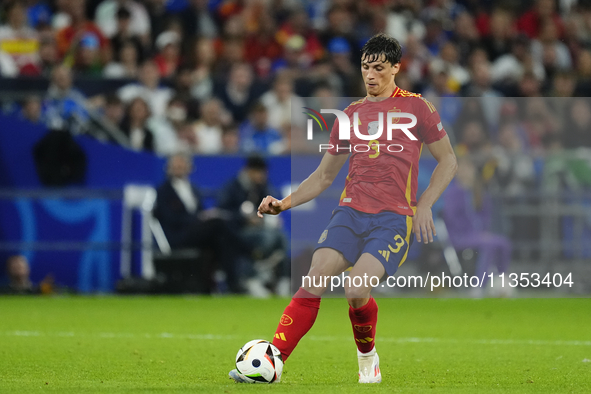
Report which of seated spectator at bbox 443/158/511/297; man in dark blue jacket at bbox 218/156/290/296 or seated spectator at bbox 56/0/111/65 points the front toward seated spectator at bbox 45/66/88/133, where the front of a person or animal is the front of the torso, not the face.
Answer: seated spectator at bbox 56/0/111/65

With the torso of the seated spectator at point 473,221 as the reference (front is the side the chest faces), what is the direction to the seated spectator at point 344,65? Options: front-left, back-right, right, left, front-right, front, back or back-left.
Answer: back

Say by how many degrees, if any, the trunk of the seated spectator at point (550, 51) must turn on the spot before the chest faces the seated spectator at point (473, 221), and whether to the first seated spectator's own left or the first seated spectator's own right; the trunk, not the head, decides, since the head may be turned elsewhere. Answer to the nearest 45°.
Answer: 0° — they already face them

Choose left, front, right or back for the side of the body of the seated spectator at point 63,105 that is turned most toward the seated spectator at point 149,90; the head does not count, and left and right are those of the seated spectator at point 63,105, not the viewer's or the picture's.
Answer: left

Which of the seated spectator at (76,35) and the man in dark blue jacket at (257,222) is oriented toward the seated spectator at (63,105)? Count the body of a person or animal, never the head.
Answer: the seated spectator at (76,35)

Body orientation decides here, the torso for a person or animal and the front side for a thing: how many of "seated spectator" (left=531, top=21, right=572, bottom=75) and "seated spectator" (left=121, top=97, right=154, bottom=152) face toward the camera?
2

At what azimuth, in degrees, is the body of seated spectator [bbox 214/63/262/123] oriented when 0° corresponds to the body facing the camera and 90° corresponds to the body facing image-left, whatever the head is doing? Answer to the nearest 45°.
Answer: approximately 0°

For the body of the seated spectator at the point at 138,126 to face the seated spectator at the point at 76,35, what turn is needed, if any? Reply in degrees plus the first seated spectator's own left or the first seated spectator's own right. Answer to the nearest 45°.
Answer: approximately 135° to the first seated spectator's own right

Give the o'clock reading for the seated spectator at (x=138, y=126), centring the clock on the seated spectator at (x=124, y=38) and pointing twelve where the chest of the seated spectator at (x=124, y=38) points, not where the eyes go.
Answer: the seated spectator at (x=138, y=126) is roughly at 12 o'clock from the seated spectator at (x=124, y=38).

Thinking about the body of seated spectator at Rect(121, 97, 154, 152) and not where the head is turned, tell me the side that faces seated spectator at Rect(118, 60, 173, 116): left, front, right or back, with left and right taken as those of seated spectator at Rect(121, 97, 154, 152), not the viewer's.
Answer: back

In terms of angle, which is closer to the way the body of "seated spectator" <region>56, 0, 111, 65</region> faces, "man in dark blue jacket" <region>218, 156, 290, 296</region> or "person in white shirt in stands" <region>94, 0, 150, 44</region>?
the man in dark blue jacket
